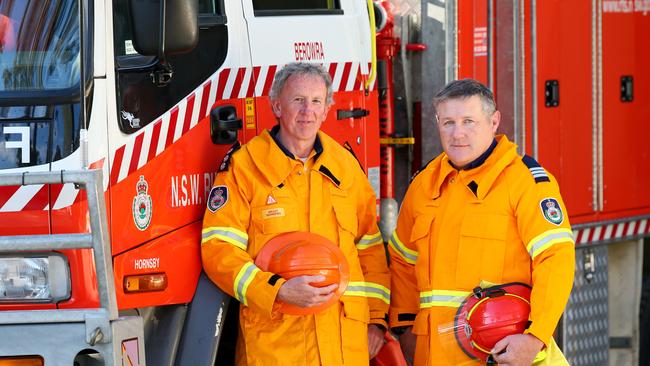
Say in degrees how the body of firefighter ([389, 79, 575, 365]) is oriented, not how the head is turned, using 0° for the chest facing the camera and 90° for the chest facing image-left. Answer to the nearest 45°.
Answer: approximately 45°
